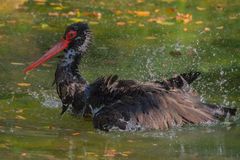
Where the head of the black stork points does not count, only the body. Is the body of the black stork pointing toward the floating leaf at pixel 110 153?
no

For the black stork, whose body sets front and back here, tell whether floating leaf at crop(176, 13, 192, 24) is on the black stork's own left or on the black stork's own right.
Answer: on the black stork's own right

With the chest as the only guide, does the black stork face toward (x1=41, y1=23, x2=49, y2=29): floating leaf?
no

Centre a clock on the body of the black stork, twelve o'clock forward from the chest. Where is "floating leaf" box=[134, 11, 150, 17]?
The floating leaf is roughly at 3 o'clock from the black stork.

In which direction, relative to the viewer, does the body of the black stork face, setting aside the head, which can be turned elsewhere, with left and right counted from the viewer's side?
facing to the left of the viewer

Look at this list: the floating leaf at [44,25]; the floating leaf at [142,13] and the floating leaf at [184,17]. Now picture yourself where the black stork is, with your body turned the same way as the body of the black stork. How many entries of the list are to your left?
0

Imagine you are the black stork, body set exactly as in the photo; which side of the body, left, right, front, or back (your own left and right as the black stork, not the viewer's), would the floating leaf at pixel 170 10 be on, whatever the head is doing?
right

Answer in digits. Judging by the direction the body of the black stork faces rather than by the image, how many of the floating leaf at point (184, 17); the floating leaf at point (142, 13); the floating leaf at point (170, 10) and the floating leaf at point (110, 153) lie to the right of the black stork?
3

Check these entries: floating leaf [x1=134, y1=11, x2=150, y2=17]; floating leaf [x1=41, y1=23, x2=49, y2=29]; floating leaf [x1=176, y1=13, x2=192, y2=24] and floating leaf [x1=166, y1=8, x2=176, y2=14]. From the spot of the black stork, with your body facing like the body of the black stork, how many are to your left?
0

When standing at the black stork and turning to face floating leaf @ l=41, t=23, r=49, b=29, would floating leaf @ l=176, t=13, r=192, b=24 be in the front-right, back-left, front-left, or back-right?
front-right
